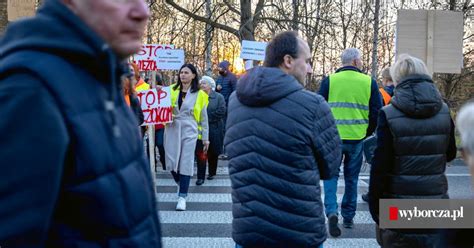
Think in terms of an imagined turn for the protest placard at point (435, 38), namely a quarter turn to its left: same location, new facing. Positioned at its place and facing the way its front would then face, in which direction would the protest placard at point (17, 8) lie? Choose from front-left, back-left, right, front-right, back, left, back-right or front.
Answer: front-left

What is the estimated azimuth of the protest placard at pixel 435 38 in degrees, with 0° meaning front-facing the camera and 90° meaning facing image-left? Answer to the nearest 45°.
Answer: approximately 180°

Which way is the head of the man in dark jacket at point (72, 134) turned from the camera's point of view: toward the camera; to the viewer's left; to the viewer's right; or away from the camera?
to the viewer's right

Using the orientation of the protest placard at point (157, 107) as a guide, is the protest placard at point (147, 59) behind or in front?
behind

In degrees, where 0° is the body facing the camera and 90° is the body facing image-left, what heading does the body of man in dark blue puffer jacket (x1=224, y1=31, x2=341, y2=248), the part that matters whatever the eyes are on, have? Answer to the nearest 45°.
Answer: approximately 225°

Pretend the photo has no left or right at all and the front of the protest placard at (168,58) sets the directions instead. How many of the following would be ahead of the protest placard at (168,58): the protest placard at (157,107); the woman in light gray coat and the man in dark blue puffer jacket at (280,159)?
3

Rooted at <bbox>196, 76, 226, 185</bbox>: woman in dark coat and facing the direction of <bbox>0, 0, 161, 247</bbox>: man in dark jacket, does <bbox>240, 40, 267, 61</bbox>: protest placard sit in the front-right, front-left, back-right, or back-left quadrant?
back-left
